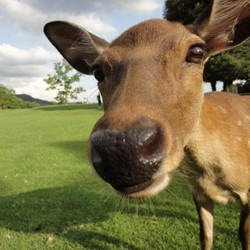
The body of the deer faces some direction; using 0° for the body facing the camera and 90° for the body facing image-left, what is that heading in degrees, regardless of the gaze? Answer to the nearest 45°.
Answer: approximately 45°

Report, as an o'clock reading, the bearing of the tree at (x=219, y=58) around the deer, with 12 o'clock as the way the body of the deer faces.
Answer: The tree is roughly at 5 o'clock from the deer.
